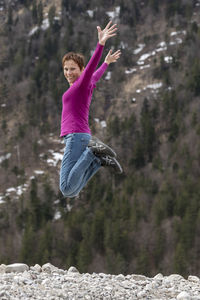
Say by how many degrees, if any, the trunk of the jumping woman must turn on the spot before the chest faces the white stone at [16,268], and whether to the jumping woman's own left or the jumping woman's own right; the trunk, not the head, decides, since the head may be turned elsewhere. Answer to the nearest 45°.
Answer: approximately 45° to the jumping woman's own right

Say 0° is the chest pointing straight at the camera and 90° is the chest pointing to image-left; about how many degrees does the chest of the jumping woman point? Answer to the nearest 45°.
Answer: approximately 90°
